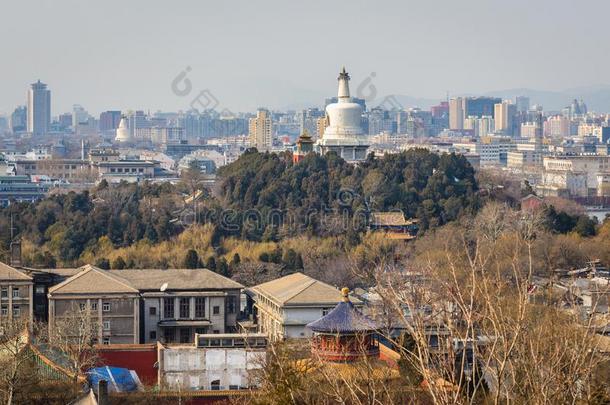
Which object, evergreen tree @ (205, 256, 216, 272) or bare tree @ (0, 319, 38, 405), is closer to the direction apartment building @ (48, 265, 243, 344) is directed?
the bare tree

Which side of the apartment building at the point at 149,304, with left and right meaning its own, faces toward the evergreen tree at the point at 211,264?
back

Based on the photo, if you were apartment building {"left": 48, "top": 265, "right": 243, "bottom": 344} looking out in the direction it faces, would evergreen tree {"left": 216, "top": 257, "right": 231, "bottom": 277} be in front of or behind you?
behind

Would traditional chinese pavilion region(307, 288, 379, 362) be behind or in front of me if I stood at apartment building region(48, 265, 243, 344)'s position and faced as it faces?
in front

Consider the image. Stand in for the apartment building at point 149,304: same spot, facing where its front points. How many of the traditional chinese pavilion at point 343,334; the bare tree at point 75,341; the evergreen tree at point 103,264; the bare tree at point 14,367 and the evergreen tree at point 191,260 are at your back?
2

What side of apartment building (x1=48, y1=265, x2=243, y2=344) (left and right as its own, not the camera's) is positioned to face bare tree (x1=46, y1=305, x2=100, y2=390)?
front

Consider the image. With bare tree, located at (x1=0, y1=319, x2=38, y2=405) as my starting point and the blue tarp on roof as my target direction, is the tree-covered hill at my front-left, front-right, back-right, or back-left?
front-left

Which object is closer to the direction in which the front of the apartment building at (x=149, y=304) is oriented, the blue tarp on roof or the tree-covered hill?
the blue tarp on roof

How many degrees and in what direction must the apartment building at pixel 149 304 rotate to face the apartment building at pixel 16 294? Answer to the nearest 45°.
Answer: approximately 90° to its right

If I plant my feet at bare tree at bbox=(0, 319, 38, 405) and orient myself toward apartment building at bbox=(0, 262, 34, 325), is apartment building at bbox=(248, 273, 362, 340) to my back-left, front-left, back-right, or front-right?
front-right

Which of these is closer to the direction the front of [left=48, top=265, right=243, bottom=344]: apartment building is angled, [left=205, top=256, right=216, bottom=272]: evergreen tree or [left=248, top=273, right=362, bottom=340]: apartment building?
the apartment building

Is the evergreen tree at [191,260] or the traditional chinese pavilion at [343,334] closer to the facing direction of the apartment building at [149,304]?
the traditional chinese pavilion

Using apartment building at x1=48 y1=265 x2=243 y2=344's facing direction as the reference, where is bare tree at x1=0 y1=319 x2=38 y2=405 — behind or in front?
in front

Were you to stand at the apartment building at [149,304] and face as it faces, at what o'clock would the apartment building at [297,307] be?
the apartment building at [297,307] is roughly at 10 o'clock from the apartment building at [149,304].

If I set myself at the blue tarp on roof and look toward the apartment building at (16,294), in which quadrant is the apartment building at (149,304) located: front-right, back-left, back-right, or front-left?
front-right

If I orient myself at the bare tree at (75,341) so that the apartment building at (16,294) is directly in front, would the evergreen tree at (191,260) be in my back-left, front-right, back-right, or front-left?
front-right

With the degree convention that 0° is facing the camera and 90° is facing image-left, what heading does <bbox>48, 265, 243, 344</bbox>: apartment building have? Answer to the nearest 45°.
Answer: approximately 0°

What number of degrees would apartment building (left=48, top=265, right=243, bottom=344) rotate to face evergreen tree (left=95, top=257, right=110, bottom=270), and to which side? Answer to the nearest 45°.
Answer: approximately 180°
